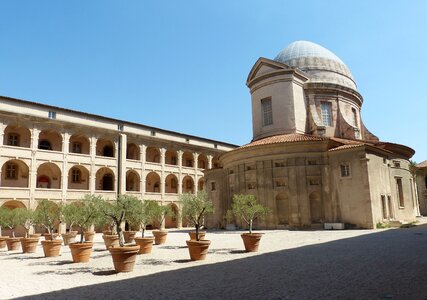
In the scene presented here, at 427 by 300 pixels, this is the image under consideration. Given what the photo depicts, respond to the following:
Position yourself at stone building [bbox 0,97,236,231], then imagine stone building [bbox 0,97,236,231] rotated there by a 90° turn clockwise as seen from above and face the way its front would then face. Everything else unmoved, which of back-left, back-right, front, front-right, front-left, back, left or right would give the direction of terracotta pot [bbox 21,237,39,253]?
front-left

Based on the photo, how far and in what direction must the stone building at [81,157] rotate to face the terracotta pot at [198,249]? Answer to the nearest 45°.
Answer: approximately 45° to its right

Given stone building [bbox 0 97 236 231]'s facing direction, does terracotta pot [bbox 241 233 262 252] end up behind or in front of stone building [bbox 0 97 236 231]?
in front

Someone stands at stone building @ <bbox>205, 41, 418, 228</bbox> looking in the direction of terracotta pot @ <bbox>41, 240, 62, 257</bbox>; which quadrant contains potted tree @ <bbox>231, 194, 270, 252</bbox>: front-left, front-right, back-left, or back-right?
front-left

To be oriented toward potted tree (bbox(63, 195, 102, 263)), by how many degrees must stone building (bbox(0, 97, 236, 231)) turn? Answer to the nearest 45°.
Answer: approximately 45° to its right

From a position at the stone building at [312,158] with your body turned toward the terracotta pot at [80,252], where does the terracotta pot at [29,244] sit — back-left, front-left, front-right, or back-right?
front-right

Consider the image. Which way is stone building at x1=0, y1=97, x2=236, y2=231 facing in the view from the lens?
facing the viewer and to the right of the viewer

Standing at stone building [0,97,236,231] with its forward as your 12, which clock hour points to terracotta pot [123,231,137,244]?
The terracotta pot is roughly at 1 o'clock from the stone building.

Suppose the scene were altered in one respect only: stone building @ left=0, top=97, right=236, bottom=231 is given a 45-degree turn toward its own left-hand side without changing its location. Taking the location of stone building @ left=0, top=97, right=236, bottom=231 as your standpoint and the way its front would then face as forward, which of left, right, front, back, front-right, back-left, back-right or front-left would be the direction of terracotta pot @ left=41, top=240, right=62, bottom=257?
right

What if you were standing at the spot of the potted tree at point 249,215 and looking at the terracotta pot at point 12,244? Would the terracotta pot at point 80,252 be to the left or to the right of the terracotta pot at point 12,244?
left

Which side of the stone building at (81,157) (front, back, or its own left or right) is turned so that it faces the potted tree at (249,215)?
front

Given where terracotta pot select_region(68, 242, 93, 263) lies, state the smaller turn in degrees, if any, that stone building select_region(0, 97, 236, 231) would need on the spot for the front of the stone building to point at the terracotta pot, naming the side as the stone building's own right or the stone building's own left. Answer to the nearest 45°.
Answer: approximately 45° to the stone building's own right
